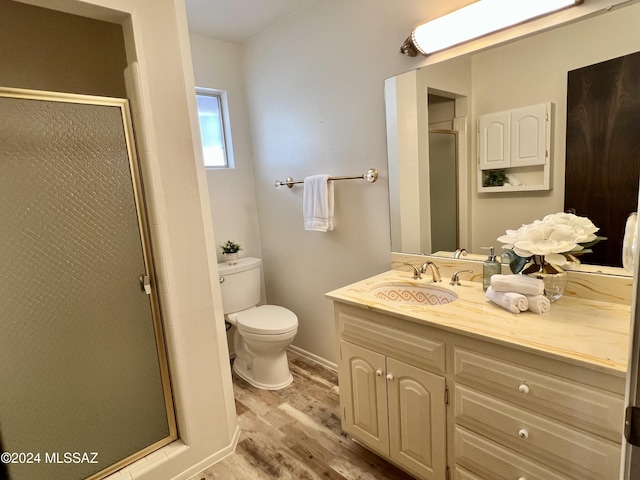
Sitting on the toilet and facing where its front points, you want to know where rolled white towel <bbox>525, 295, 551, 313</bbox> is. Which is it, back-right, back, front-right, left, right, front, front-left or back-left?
front

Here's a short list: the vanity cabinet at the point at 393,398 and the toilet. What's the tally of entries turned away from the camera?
0

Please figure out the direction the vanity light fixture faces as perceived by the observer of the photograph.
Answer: facing the viewer and to the left of the viewer

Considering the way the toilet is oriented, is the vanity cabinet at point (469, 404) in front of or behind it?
in front

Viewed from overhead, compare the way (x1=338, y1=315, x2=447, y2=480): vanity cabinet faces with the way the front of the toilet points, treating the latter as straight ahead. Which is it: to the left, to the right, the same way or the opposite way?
to the right

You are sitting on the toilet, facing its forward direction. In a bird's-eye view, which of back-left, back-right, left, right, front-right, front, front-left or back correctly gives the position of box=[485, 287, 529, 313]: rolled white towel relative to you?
front

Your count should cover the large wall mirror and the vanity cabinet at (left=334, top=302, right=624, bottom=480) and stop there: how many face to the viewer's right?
0

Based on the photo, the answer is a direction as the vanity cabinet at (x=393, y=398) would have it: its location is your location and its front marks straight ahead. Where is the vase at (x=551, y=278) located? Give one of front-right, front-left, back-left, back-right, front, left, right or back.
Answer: back-left

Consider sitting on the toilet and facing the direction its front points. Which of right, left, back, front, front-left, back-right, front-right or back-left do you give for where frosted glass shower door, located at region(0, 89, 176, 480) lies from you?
right

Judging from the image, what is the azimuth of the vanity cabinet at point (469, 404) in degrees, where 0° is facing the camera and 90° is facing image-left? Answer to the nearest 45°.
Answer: approximately 45°

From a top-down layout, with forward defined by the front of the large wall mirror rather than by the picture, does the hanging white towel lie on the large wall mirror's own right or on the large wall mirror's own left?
on the large wall mirror's own right

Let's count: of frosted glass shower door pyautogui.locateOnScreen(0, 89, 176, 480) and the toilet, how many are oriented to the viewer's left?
0

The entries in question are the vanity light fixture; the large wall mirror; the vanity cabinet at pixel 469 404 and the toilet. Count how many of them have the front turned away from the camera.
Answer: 0

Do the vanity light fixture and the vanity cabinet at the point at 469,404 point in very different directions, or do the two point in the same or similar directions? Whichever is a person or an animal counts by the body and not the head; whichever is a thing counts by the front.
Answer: same or similar directions

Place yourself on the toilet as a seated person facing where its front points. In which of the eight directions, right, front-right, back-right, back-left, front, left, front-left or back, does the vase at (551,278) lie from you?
front

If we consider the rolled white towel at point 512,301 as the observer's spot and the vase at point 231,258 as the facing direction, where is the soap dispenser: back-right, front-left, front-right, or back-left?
front-right

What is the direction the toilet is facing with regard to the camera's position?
facing the viewer and to the right of the viewer
